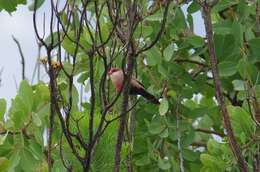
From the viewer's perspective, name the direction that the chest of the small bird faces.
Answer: to the viewer's left
